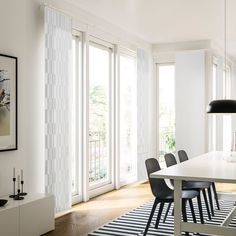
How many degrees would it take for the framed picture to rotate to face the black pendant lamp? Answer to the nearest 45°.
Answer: approximately 45° to its left

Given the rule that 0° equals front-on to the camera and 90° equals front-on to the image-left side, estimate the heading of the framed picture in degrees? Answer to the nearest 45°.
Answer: approximately 315°

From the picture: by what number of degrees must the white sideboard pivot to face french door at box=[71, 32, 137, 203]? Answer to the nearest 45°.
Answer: approximately 90° to its left

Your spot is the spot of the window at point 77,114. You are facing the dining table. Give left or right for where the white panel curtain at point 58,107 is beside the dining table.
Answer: right

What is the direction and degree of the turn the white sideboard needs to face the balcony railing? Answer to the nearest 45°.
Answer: approximately 90° to its left

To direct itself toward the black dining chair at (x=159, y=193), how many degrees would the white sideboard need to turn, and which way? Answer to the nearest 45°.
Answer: approximately 45° to its left

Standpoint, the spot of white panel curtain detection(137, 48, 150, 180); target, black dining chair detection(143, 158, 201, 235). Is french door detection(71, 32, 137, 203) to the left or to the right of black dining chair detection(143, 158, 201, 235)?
right

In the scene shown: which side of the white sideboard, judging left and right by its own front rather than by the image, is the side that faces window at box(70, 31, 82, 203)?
left
